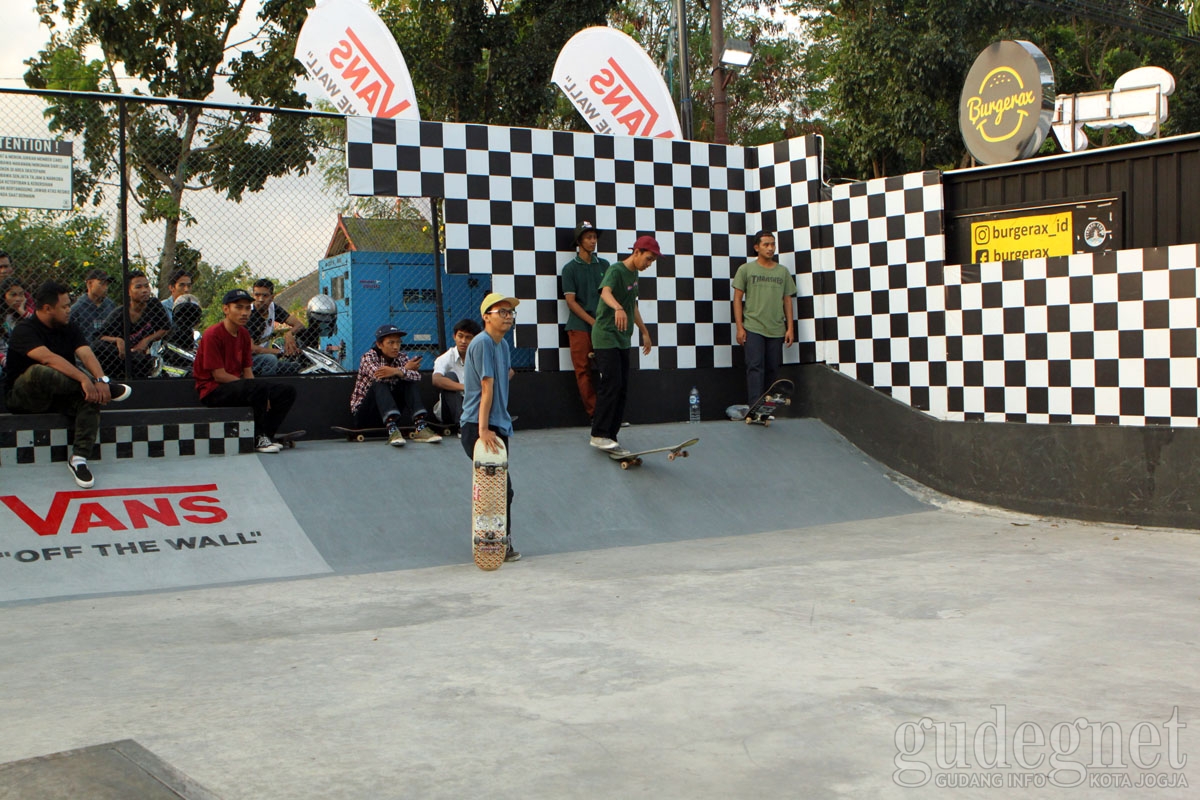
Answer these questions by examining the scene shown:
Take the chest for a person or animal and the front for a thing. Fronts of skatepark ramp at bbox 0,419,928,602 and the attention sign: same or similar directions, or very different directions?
same or similar directions

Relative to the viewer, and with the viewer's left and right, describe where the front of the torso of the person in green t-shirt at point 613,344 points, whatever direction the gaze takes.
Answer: facing the viewer and to the right of the viewer

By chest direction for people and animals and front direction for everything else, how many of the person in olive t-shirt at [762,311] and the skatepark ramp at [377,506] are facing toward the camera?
2

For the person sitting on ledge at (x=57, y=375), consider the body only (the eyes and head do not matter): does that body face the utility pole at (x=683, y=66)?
no

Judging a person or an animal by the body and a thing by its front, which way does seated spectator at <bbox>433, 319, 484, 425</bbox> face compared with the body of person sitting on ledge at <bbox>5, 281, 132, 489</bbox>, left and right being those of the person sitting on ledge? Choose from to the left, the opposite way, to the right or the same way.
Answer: the same way

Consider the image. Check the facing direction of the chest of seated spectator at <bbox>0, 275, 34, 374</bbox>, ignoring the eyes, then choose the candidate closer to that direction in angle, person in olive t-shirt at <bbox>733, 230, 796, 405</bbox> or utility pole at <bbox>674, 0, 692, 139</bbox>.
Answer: the person in olive t-shirt

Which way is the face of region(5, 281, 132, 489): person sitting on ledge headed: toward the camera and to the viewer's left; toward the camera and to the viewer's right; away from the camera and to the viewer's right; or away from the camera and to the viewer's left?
toward the camera and to the viewer's right

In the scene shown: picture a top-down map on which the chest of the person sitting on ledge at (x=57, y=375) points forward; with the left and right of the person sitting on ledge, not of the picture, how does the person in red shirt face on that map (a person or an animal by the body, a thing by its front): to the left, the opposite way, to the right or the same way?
the same way

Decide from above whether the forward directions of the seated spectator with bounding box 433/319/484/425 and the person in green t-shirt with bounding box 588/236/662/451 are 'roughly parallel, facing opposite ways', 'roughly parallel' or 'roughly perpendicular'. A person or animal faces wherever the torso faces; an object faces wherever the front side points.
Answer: roughly parallel

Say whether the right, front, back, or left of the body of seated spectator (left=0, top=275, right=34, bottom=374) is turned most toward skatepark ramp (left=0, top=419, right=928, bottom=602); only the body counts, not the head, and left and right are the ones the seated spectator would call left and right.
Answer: front

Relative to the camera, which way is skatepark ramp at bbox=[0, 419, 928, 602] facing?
toward the camera

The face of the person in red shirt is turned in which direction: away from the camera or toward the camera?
toward the camera

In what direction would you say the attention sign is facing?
toward the camera
